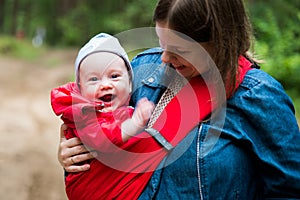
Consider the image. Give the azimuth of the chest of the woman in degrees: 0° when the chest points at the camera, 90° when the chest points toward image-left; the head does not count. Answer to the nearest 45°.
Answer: approximately 45°
